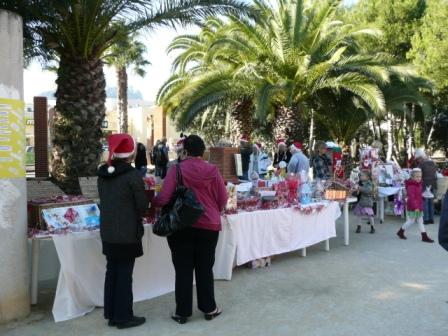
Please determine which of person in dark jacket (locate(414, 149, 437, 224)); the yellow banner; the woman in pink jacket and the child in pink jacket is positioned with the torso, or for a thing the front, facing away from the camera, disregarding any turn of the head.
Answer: the woman in pink jacket

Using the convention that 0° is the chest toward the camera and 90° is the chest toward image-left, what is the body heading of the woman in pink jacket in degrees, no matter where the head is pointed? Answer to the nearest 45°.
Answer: approximately 180°

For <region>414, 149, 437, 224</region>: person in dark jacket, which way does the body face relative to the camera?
to the viewer's left

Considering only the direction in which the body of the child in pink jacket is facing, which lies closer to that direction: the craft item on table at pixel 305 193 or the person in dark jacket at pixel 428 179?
the craft item on table

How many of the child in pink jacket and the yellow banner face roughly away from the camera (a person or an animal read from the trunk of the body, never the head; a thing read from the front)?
0

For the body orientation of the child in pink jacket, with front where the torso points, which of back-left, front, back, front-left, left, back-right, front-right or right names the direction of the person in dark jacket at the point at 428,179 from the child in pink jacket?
back-left

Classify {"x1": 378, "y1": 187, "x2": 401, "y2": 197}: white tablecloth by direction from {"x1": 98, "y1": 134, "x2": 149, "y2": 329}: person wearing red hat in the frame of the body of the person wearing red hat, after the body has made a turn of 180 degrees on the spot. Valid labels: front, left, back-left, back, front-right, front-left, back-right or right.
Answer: back

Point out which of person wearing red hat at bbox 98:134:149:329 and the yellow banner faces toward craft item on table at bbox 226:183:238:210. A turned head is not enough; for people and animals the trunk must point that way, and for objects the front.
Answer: the person wearing red hat

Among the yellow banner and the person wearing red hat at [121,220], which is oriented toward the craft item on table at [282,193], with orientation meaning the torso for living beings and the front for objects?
the person wearing red hat

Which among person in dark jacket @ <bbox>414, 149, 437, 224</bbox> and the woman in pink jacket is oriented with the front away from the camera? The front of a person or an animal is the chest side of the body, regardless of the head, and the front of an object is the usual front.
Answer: the woman in pink jacket

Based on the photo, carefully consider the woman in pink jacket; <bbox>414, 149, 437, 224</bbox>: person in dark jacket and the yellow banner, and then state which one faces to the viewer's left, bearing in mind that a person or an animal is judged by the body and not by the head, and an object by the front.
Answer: the person in dark jacket

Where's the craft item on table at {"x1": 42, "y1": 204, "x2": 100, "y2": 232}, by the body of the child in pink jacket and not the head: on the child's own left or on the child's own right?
on the child's own right

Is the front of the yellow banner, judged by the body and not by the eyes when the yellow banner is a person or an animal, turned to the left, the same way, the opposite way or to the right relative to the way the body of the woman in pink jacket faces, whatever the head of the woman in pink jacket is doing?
the opposite way

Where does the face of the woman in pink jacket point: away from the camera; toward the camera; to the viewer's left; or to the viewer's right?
away from the camera

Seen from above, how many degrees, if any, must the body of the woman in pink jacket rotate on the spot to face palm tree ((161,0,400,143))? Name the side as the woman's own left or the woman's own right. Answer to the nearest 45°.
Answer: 0° — they already face it

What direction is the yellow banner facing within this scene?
toward the camera

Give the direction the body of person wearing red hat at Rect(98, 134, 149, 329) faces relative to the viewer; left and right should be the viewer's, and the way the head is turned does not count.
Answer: facing away from the viewer and to the right of the viewer
